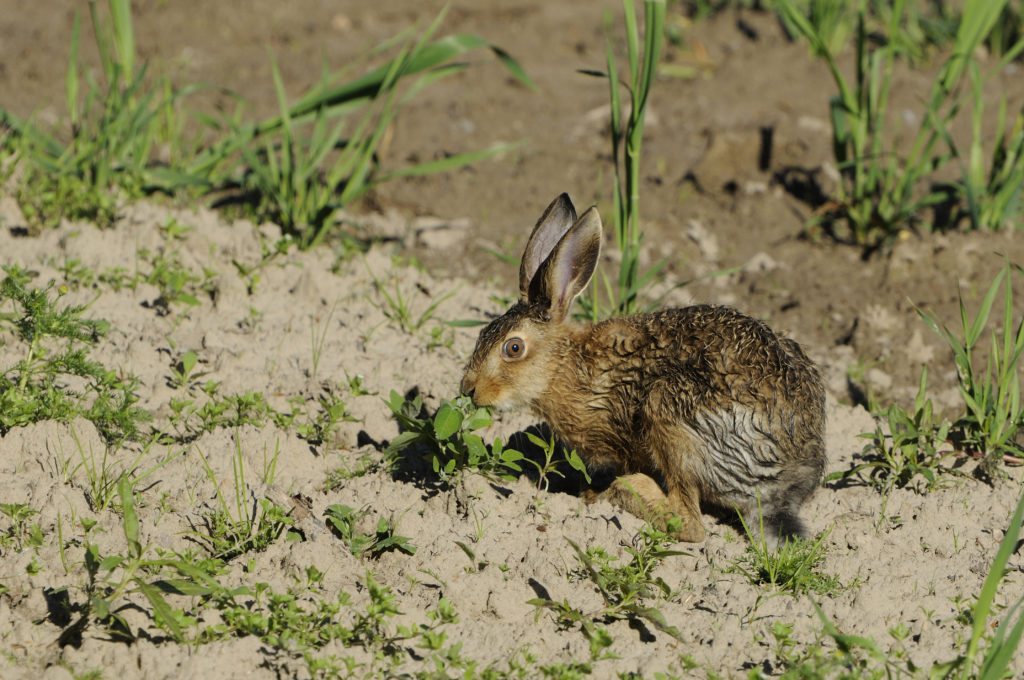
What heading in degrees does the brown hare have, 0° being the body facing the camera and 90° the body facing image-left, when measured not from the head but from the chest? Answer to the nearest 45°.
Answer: approximately 90°

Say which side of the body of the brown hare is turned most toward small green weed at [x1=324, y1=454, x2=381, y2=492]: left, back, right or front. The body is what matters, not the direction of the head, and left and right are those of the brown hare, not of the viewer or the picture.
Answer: front

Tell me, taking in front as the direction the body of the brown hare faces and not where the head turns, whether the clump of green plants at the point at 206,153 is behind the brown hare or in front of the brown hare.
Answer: in front

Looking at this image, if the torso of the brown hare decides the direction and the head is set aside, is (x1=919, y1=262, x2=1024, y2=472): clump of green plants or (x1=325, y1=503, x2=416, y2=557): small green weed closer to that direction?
the small green weed

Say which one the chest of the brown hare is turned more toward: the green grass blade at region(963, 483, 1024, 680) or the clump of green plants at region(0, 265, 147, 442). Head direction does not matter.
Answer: the clump of green plants

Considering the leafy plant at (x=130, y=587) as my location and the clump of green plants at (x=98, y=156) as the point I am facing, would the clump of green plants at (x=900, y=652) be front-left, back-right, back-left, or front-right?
back-right

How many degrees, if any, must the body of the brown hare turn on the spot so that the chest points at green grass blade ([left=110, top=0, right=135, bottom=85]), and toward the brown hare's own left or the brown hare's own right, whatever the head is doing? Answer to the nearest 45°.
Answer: approximately 45° to the brown hare's own right

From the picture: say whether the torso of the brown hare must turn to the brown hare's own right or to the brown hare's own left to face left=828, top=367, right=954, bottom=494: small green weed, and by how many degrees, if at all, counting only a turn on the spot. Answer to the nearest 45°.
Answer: approximately 180°

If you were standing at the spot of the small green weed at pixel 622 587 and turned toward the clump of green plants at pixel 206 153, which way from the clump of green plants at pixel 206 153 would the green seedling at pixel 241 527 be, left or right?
left

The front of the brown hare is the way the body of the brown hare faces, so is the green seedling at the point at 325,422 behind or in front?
in front

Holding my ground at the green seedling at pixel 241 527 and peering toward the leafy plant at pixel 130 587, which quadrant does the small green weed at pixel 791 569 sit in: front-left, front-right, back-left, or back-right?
back-left

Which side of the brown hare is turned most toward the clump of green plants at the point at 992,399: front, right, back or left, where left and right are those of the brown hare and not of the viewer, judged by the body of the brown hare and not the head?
back

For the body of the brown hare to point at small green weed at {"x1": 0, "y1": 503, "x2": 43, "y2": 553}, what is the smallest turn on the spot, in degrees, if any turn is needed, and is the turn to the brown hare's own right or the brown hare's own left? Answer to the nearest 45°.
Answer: approximately 45° to the brown hare's own left
